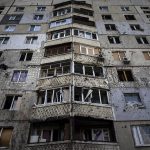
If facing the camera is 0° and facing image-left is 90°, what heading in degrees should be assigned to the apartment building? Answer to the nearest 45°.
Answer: approximately 0°
